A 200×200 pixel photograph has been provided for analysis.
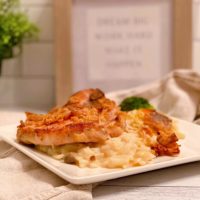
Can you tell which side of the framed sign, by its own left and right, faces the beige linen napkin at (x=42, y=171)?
front

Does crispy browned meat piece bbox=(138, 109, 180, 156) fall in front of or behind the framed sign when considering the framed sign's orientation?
in front

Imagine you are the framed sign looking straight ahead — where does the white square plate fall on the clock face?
The white square plate is roughly at 12 o'clock from the framed sign.

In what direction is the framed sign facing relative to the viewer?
toward the camera
